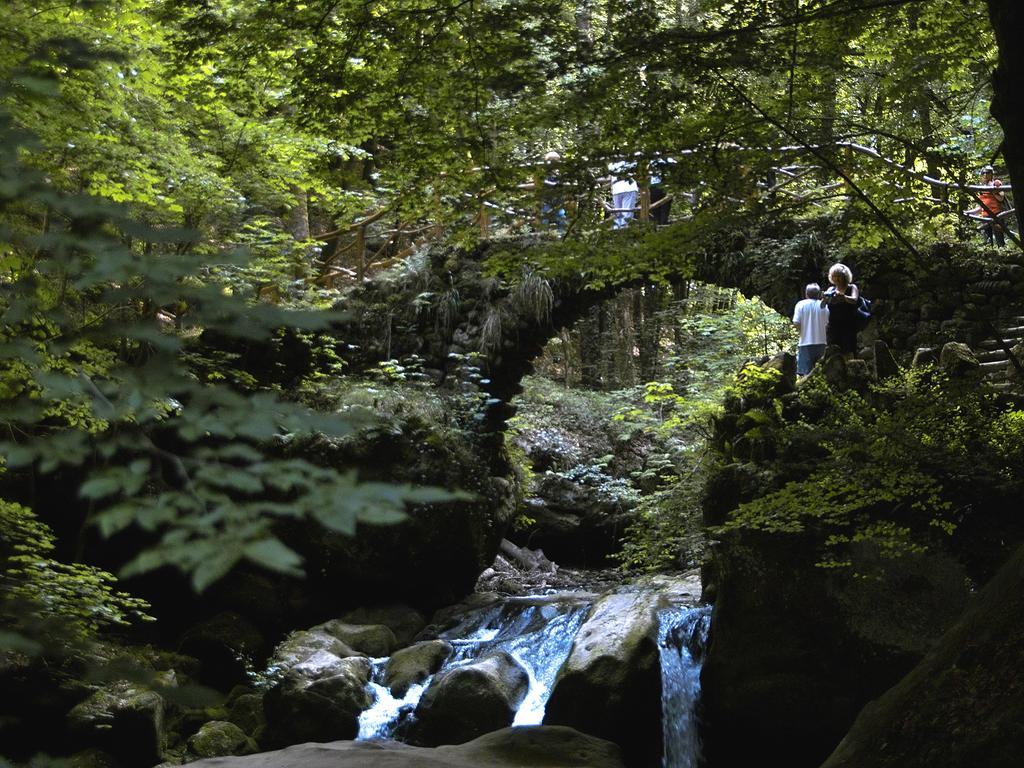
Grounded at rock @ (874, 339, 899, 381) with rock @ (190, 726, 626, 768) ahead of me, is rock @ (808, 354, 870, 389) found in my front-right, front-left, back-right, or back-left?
front-right

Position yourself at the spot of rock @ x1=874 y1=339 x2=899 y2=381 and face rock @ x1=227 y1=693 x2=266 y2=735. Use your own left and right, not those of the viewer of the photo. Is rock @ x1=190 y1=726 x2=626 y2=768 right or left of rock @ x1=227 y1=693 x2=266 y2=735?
left

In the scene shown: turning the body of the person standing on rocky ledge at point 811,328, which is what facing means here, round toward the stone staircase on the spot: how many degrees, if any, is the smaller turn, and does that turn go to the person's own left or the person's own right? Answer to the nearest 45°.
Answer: approximately 90° to the person's own right

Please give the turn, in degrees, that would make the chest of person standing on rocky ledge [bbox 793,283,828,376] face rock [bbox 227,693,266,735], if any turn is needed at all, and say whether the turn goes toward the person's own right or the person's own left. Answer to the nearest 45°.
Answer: approximately 135° to the person's own left

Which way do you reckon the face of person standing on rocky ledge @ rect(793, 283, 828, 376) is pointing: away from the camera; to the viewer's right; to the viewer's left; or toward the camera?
away from the camera

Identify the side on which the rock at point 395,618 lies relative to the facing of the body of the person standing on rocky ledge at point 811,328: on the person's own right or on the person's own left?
on the person's own left

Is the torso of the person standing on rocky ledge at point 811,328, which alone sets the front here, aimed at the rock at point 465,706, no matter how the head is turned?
no

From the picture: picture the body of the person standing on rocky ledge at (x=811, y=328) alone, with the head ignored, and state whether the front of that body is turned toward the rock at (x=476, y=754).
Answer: no

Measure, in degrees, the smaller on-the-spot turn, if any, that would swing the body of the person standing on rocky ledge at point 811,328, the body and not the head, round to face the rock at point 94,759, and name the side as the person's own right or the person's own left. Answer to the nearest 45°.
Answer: approximately 135° to the person's own left

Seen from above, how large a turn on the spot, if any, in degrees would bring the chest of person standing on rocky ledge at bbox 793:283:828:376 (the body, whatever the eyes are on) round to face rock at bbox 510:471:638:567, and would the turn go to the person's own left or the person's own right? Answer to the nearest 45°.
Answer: approximately 45° to the person's own left

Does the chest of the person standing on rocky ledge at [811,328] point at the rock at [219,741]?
no

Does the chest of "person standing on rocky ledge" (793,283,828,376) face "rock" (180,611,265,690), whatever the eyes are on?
no

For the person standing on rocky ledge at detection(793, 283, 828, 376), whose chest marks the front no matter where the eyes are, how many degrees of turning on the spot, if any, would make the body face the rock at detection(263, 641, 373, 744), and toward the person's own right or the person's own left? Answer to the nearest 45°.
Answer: approximately 135° to the person's own left

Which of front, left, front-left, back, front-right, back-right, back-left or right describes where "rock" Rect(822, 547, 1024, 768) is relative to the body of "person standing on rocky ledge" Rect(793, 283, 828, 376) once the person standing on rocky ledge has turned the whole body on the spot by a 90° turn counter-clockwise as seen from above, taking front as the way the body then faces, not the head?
left

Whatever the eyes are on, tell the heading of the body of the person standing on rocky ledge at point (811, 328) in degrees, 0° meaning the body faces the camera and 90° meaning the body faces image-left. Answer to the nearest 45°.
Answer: approximately 180°
